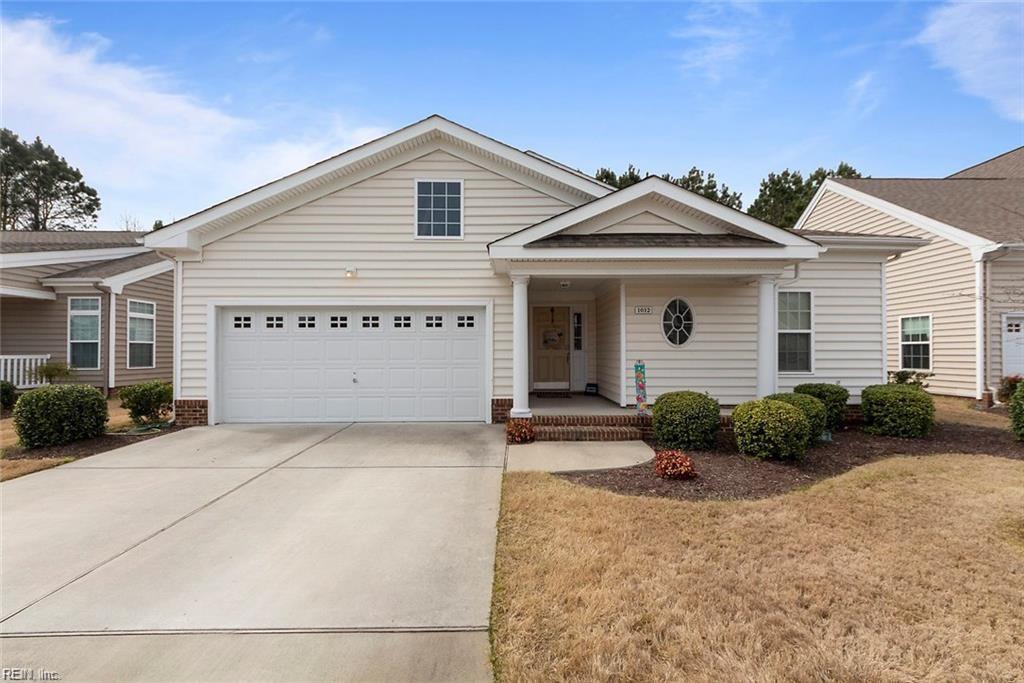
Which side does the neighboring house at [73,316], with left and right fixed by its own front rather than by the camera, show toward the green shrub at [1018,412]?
left

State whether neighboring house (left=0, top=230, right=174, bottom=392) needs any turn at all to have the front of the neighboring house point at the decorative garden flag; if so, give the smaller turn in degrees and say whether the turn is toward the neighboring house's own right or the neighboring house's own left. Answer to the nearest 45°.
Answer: approximately 90° to the neighboring house's own left

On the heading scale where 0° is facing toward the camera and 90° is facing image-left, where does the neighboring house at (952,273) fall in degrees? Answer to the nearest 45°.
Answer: approximately 315°

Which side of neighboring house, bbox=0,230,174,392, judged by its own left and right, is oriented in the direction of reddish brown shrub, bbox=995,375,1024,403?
left

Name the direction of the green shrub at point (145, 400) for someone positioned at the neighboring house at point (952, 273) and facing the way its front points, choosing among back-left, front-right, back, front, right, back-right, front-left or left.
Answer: right

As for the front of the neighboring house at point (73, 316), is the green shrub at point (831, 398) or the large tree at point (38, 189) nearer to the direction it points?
the green shrub

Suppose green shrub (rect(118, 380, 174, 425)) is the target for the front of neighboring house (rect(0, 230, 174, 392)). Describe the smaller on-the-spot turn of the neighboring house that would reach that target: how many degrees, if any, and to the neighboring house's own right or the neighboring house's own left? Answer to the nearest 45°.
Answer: approximately 45° to the neighboring house's own left

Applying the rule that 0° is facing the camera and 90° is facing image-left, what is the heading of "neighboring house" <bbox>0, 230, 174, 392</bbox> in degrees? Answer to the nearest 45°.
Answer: approximately 45°

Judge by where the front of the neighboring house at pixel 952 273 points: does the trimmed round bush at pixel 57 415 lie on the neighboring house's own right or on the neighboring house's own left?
on the neighboring house's own right

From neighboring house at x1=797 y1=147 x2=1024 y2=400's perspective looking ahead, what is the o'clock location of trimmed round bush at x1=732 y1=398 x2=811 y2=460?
The trimmed round bush is roughly at 2 o'clock from the neighboring house.

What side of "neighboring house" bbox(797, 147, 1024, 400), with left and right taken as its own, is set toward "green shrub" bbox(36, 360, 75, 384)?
right

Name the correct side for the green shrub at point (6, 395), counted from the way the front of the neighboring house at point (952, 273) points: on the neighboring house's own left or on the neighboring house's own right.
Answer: on the neighboring house's own right

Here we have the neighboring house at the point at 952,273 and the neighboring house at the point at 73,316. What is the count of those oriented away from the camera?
0
